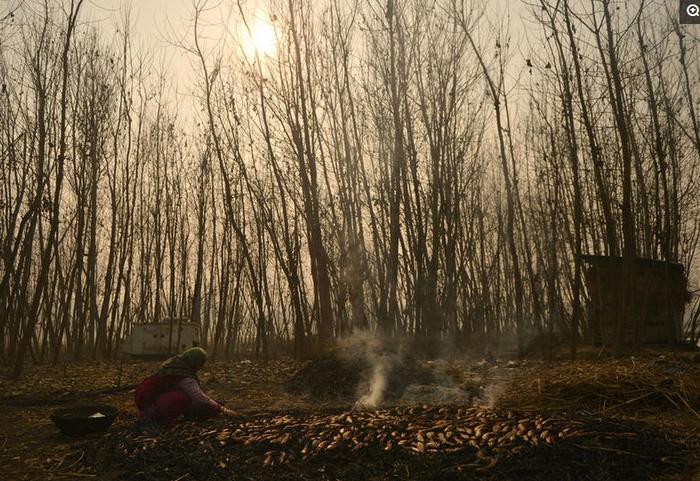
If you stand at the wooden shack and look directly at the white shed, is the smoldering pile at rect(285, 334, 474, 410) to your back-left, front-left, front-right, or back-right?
front-left

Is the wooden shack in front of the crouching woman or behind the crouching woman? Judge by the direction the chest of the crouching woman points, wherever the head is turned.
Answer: in front

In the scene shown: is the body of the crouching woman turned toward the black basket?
no

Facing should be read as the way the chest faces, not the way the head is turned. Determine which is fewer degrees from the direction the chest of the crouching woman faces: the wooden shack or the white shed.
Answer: the wooden shack

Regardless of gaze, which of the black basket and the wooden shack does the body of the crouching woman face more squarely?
the wooden shack

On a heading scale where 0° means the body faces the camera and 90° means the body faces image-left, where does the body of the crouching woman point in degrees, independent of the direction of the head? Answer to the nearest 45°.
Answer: approximately 270°

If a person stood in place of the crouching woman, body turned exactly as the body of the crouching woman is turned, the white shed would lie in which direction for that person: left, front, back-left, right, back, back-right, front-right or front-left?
left
